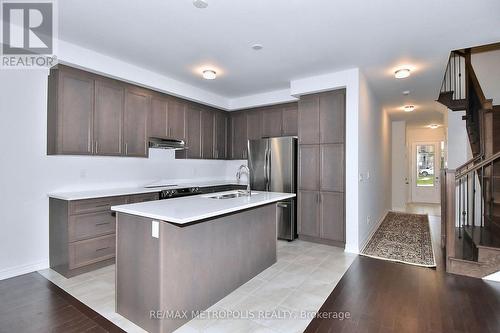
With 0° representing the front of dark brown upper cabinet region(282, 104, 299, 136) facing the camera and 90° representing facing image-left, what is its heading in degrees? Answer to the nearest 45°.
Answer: approximately 45°

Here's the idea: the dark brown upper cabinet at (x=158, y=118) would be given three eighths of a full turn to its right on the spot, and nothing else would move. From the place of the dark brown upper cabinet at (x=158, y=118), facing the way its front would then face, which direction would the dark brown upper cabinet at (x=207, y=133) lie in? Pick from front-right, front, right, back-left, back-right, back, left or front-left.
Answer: back-right

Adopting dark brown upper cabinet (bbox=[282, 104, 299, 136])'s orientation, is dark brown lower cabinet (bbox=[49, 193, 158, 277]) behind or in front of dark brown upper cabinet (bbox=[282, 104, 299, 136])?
in front

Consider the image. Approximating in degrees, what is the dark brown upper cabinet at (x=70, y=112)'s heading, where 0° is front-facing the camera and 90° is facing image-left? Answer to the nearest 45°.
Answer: approximately 315°

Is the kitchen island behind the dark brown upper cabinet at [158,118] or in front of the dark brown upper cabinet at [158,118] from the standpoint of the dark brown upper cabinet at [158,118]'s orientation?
in front

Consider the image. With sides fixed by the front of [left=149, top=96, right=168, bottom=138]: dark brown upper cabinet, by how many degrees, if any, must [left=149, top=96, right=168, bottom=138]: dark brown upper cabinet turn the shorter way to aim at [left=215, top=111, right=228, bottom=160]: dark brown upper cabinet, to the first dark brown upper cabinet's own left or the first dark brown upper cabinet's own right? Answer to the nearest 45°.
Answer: approximately 90° to the first dark brown upper cabinet's own left

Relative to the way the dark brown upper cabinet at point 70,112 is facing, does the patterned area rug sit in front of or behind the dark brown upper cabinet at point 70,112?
in front

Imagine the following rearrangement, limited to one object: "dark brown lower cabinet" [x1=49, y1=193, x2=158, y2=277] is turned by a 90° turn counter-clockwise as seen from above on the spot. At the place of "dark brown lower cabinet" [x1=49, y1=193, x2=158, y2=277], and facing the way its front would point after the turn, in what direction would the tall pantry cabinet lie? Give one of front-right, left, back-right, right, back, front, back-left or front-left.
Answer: front-right

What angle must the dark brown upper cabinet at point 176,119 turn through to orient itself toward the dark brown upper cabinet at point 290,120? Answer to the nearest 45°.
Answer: approximately 45° to its left
